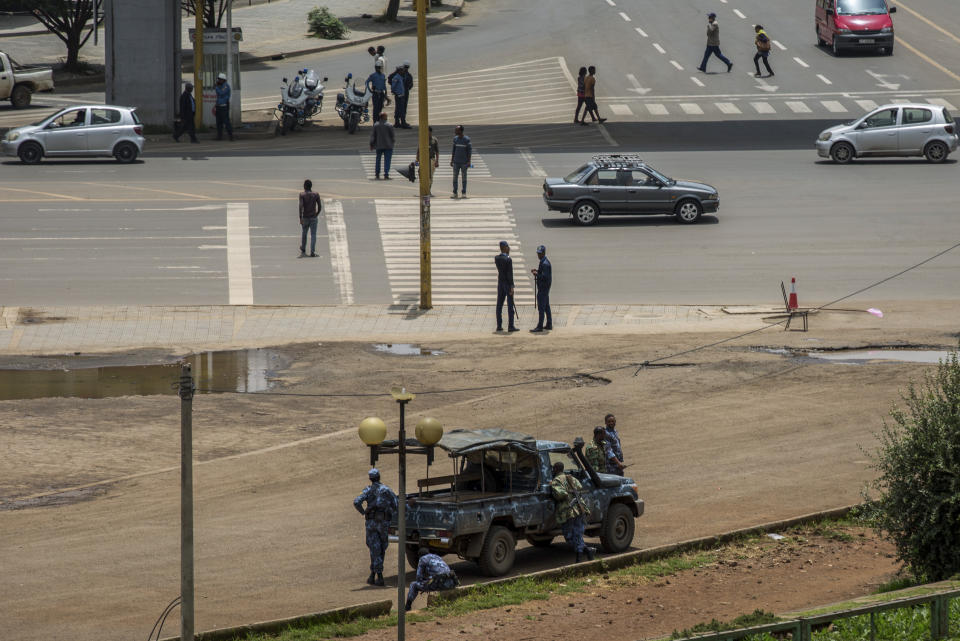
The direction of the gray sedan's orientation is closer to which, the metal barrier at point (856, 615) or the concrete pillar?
the metal barrier

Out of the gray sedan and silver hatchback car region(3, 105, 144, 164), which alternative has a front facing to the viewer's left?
the silver hatchback car

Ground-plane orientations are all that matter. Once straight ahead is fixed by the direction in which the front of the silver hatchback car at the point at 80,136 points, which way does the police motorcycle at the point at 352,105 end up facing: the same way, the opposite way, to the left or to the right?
to the left

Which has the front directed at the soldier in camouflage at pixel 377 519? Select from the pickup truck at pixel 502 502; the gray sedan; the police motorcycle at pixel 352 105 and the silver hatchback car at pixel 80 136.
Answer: the police motorcycle

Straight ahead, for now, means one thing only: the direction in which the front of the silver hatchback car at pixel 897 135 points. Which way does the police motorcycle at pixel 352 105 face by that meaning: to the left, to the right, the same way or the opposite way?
to the left

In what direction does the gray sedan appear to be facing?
to the viewer's right

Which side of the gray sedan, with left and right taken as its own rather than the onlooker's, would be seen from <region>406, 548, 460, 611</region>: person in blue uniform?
right

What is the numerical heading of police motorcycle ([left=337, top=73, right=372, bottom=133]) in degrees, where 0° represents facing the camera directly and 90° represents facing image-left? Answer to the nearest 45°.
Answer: approximately 0°

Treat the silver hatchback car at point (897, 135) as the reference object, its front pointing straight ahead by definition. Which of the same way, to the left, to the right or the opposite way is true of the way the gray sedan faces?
the opposite way

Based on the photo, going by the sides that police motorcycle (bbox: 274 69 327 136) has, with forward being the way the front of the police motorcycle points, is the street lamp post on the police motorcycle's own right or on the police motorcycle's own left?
on the police motorcycle's own left

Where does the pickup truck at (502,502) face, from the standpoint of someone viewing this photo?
facing away from the viewer and to the right of the viewer

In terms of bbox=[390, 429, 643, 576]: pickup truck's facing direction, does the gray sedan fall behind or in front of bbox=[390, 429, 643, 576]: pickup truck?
in front

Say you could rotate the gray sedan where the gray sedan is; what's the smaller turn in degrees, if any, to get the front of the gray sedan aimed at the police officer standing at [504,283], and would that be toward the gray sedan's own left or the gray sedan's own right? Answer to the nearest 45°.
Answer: approximately 90° to the gray sedan's own right

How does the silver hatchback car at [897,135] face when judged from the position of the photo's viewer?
facing to the left of the viewer

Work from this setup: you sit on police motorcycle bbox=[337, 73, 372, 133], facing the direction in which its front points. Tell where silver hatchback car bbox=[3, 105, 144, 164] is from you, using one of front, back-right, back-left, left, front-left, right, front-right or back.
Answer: front-right

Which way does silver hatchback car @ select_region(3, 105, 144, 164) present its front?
to the viewer's left
